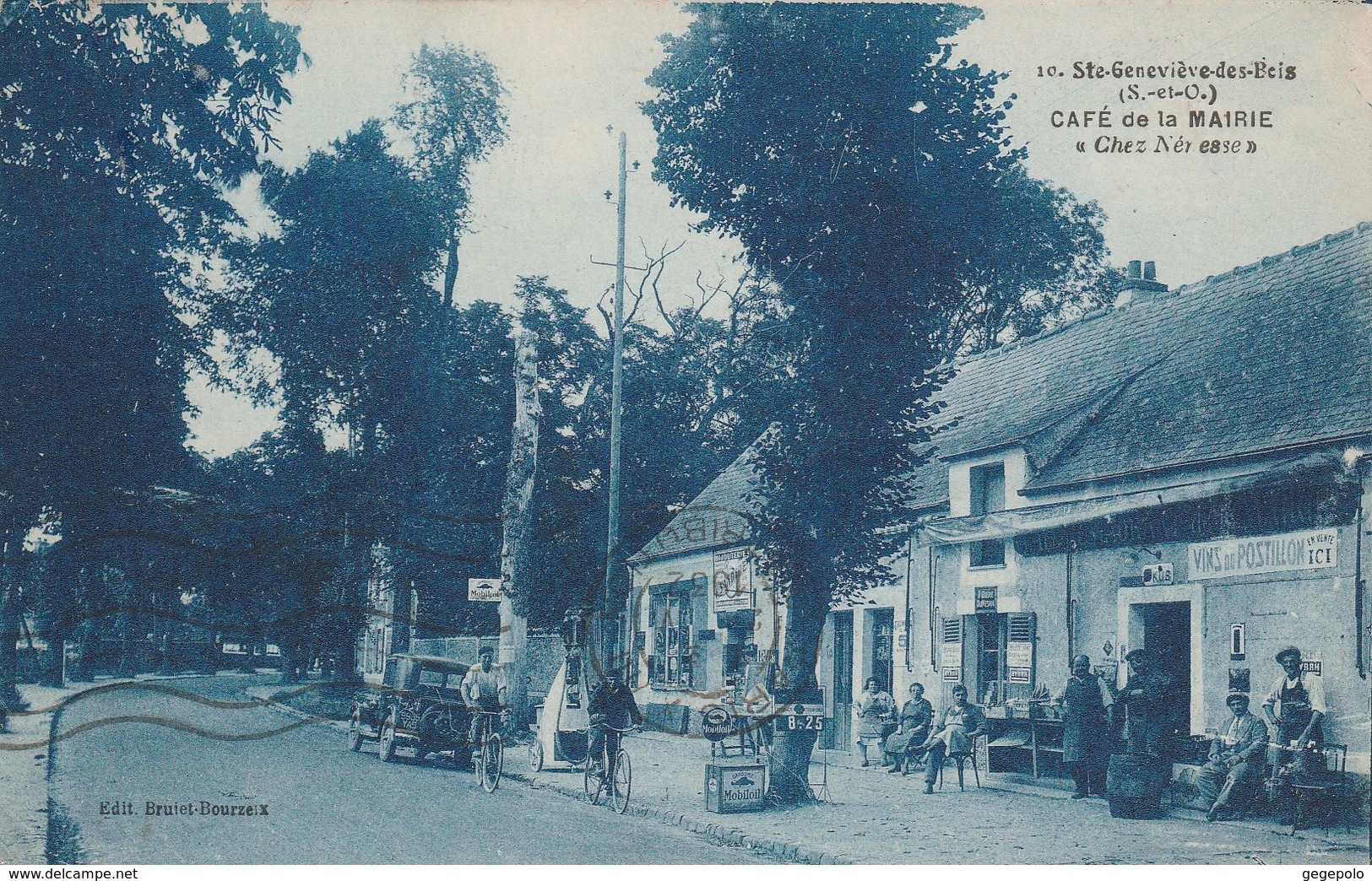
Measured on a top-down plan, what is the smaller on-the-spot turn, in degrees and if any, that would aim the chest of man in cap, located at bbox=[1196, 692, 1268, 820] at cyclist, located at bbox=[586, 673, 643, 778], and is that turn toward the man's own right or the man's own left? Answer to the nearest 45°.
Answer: approximately 45° to the man's own right

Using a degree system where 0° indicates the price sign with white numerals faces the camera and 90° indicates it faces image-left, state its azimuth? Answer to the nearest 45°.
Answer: approximately 0°

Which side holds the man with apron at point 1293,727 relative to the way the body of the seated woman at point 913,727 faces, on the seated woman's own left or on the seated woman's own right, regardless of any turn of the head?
on the seated woman's own left

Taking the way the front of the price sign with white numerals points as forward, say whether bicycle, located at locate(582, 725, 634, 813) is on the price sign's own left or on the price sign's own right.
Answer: on the price sign's own right

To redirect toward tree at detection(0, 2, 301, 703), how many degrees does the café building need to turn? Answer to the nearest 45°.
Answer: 0° — it already faces it

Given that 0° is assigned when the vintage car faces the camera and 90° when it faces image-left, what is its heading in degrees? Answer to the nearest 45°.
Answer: approximately 135°
